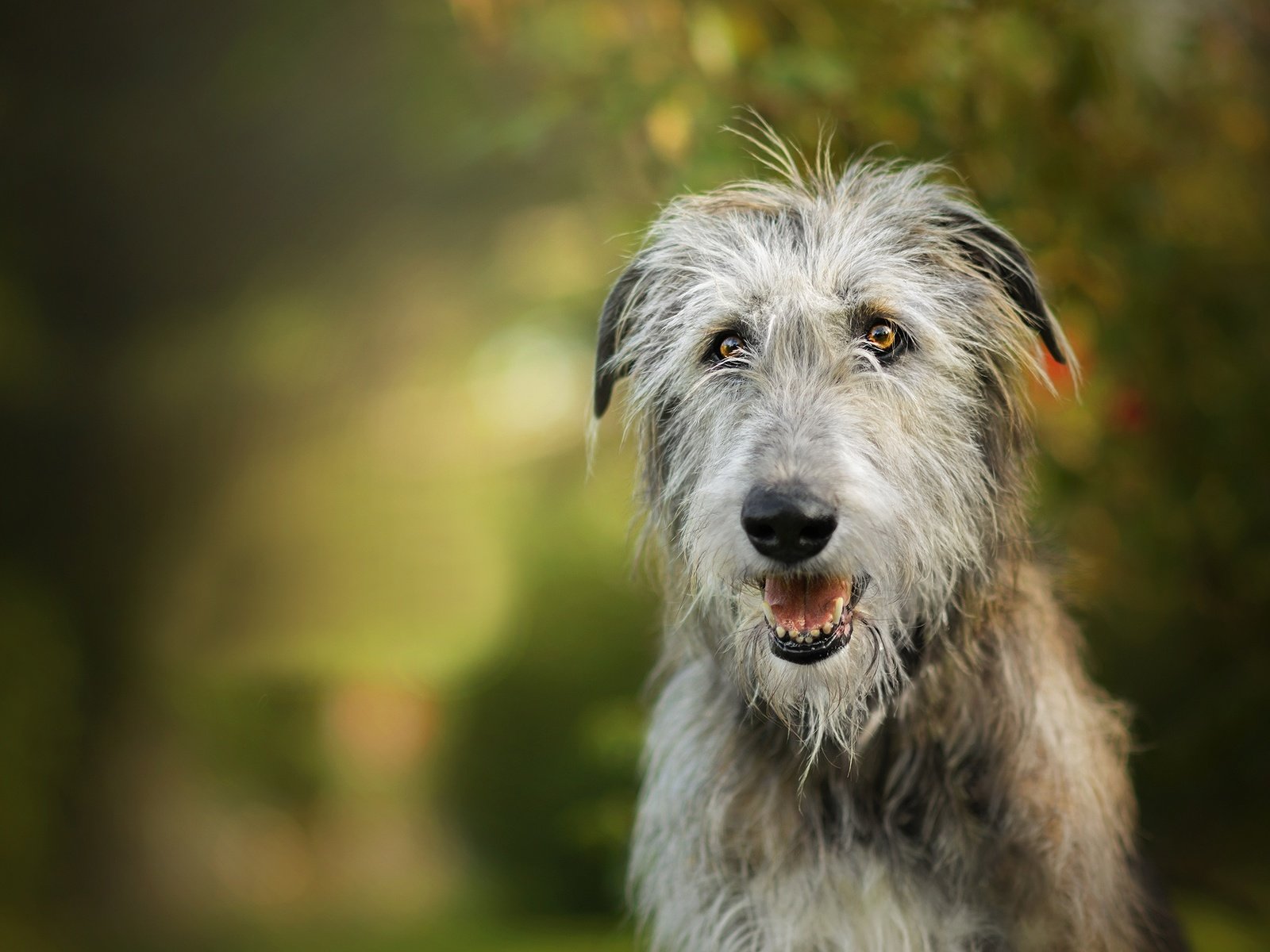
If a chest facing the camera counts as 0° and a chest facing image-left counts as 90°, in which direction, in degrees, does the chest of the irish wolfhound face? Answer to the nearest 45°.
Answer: approximately 0°
